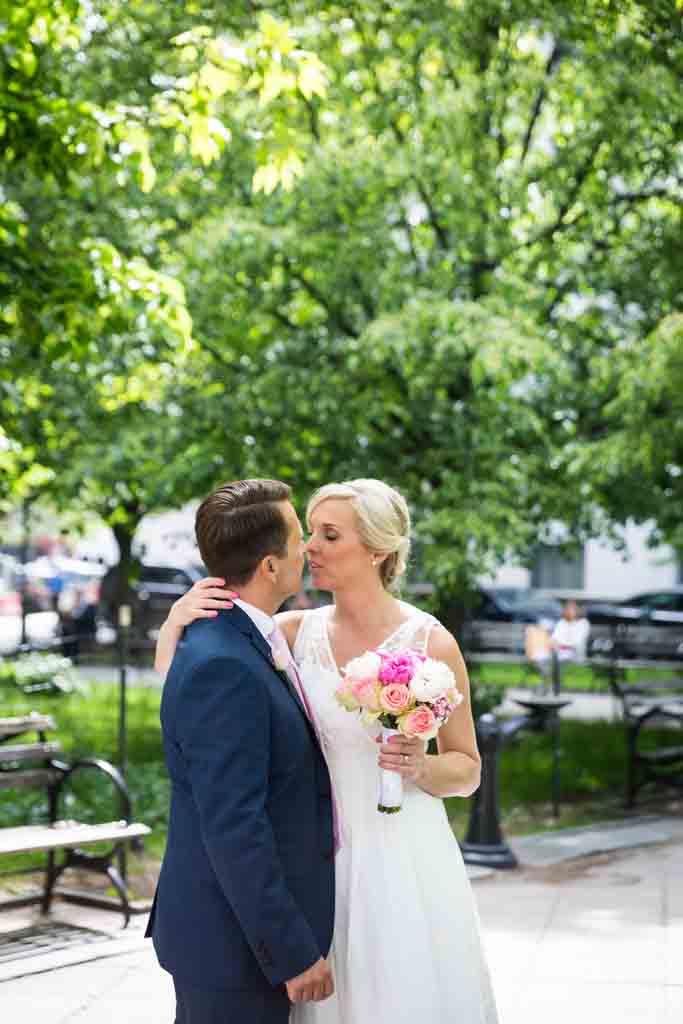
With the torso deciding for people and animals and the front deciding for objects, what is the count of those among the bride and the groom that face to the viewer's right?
1

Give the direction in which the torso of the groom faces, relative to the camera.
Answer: to the viewer's right

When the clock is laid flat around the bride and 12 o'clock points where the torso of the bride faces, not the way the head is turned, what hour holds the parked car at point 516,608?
The parked car is roughly at 5 o'clock from the bride.

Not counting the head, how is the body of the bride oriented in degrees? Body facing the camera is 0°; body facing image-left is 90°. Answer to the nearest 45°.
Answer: approximately 45°

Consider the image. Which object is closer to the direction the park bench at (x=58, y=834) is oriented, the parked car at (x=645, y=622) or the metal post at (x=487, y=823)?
the metal post

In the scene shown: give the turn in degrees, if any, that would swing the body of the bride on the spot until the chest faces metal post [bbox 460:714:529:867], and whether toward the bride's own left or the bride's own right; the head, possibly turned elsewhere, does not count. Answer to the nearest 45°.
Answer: approximately 135° to the bride's own right

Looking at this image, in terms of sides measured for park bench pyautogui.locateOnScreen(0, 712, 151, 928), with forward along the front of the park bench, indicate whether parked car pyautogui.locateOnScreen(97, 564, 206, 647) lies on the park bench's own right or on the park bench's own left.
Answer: on the park bench's own left
